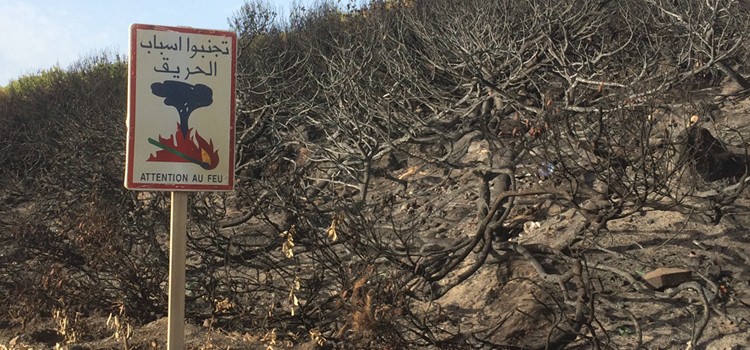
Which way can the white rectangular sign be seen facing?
toward the camera
